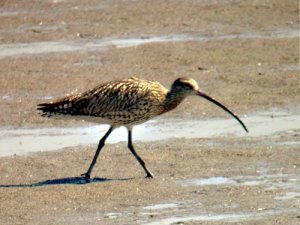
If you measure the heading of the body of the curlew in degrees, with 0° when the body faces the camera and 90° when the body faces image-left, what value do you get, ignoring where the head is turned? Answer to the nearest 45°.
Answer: approximately 270°
